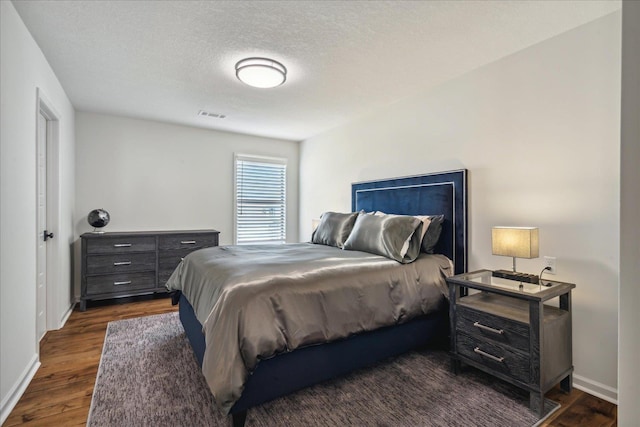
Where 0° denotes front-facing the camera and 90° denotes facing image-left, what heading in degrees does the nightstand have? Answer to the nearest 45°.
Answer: approximately 45°

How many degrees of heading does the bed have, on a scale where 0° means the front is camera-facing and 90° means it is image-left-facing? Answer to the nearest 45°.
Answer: approximately 45°

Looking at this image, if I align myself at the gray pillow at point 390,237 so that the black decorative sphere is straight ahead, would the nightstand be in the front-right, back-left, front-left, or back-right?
back-left

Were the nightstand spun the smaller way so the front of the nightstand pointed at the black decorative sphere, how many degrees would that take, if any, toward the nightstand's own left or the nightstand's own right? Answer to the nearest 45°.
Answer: approximately 45° to the nightstand's own right

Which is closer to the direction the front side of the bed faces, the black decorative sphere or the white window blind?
the black decorative sphere

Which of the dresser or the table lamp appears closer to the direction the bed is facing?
the dresser

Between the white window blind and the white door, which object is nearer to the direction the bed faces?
the white door

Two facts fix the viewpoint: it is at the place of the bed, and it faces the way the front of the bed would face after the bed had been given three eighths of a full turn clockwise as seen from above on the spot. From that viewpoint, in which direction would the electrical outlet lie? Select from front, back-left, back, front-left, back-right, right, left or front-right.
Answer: right

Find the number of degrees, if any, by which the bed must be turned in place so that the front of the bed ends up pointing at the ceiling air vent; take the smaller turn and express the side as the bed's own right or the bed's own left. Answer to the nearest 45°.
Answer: approximately 90° to the bed's own right

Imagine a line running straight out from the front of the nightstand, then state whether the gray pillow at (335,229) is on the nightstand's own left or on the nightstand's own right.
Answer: on the nightstand's own right

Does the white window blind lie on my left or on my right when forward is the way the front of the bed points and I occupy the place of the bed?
on my right
